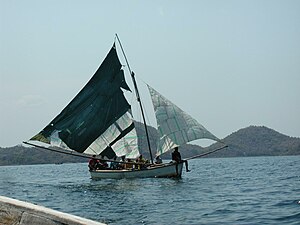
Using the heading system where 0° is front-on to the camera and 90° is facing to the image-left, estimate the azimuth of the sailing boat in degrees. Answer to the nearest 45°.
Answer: approximately 270°
